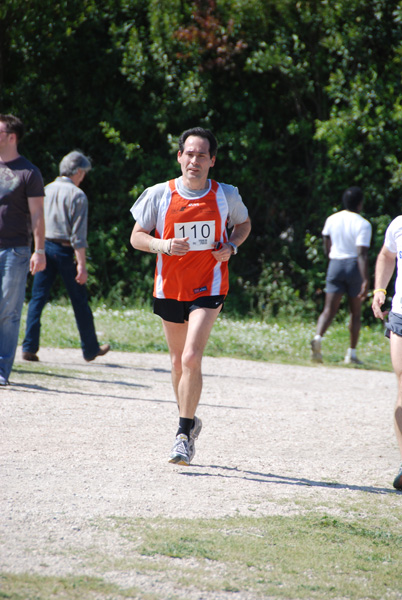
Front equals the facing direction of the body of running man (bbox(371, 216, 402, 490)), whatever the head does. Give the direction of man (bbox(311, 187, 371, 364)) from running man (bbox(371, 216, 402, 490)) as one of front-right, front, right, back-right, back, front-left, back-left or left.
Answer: back

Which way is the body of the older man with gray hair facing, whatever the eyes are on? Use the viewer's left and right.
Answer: facing away from the viewer and to the right of the viewer

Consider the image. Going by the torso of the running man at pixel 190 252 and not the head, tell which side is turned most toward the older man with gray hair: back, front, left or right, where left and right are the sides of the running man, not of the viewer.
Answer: back

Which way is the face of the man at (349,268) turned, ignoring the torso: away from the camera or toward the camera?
away from the camera

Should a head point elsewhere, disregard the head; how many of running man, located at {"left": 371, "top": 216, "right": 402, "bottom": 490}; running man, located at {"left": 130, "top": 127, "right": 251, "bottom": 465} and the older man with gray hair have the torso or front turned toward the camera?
2

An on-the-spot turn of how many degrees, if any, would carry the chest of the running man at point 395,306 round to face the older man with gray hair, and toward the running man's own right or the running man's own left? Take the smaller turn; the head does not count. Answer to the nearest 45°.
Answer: approximately 135° to the running man's own right

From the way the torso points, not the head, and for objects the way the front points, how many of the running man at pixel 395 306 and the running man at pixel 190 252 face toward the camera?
2

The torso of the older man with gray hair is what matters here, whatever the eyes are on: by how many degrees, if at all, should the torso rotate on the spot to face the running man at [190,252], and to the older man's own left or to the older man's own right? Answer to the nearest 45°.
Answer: approximately 135° to the older man's own right

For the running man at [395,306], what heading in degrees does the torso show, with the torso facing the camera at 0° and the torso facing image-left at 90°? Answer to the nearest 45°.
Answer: approximately 0°
